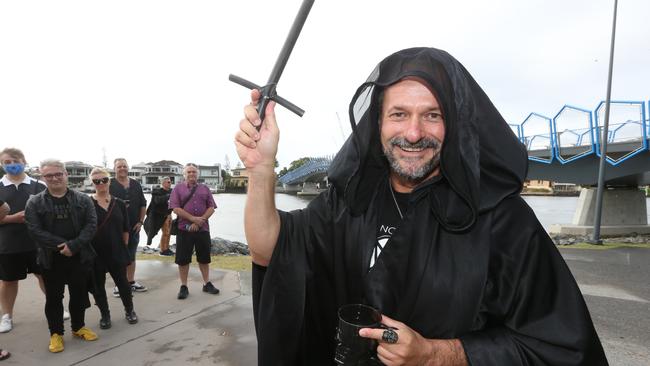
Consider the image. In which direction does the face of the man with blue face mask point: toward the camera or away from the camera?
toward the camera

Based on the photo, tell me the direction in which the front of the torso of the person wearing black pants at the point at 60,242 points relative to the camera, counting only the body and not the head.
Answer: toward the camera

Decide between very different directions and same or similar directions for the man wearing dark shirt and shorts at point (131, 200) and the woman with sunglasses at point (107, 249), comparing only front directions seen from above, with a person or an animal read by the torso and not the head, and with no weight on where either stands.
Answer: same or similar directions

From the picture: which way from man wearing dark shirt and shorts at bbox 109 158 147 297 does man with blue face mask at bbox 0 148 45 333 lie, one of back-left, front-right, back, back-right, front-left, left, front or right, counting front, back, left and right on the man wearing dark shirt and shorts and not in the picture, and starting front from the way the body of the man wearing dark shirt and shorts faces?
front-right

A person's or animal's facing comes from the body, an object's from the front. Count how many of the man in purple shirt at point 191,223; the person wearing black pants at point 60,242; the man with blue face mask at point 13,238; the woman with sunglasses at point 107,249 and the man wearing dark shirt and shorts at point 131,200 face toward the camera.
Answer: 5

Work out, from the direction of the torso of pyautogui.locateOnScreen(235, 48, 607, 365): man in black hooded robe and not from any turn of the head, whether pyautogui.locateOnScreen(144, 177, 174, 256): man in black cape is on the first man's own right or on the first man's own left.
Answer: on the first man's own right

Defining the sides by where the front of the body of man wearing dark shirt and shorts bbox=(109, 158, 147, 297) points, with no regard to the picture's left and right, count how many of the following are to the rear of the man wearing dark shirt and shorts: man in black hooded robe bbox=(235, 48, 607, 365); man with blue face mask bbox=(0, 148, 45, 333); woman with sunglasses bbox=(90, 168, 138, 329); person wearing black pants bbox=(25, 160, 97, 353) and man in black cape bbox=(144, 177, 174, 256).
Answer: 1

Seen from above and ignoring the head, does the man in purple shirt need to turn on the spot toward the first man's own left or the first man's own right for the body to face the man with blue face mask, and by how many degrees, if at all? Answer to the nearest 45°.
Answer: approximately 45° to the first man's own right

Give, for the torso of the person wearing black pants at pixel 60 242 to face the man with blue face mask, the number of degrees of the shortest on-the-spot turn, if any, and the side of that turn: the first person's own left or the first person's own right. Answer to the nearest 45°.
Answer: approximately 135° to the first person's own right

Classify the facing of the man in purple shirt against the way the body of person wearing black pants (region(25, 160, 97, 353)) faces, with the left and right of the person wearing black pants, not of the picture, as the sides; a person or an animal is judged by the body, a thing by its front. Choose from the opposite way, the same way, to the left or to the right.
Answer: the same way

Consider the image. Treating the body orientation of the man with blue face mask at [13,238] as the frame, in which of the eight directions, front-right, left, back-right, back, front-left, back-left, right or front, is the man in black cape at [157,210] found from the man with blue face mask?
back-left

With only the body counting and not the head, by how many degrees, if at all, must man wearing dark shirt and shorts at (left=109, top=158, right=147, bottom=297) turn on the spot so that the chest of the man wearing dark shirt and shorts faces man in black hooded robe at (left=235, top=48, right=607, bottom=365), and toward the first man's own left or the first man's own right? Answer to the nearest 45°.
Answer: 0° — they already face them

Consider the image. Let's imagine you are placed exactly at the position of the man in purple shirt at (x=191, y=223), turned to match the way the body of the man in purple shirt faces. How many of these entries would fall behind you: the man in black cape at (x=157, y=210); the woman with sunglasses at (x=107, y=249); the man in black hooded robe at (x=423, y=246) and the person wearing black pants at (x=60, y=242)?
1

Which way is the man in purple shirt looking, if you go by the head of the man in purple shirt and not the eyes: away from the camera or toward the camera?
toward the camera

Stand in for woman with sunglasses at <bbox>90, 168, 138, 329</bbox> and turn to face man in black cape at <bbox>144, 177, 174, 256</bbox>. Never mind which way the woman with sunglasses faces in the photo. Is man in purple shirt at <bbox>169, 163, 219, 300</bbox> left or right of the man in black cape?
right

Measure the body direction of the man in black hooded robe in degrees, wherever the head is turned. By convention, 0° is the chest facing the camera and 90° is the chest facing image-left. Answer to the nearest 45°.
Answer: approximately 45°

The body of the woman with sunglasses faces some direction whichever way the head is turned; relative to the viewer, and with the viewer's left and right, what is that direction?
facing the viewer
